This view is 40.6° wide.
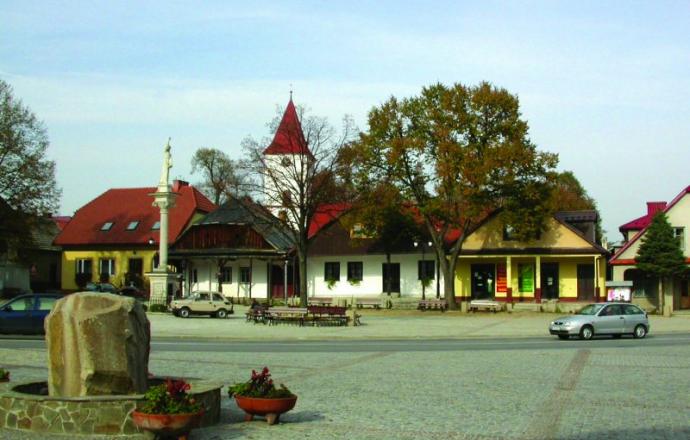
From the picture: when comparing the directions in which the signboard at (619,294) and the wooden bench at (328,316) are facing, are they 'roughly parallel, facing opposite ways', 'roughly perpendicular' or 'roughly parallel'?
roughly parallel

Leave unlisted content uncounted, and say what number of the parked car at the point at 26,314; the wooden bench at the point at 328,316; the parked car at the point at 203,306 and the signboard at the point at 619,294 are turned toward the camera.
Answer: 2

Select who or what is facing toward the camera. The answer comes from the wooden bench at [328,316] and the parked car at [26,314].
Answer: the wooden bench

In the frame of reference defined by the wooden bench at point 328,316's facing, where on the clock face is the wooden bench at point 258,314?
the wooden bench at point 258,314 is roughly at 4 o'clock from the wooden bench at point 328,316.

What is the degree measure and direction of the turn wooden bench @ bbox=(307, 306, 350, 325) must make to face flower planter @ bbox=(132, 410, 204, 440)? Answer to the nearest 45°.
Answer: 0° — it already faces it

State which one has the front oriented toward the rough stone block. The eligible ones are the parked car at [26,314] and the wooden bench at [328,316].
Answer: the wooden bench

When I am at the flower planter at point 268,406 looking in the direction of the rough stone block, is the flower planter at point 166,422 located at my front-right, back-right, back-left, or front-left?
front-left

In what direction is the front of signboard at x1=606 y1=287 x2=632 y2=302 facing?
toward the camera

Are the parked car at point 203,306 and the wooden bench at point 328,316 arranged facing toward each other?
no

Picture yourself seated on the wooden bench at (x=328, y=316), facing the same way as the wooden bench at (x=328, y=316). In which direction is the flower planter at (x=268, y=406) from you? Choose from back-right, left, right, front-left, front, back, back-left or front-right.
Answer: front

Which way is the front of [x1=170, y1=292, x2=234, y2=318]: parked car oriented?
to the viewer's left

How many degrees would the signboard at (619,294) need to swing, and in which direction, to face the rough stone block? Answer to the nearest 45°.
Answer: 0° — it already faces it

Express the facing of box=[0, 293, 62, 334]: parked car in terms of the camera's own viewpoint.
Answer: facing to the left of the viewer

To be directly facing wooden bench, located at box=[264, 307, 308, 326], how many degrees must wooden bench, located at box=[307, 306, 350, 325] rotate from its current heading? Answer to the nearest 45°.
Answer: approximately 90° to its right

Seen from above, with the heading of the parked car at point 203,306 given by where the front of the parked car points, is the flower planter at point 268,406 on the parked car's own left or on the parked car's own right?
on the parked car's own left

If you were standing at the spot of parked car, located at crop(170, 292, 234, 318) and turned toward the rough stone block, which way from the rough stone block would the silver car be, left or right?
left

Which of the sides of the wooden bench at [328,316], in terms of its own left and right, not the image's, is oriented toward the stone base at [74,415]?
front

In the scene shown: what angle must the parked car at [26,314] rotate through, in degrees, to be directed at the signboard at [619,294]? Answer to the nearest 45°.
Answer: approximately 180°

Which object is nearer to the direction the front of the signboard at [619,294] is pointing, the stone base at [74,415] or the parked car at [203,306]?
the stone base
